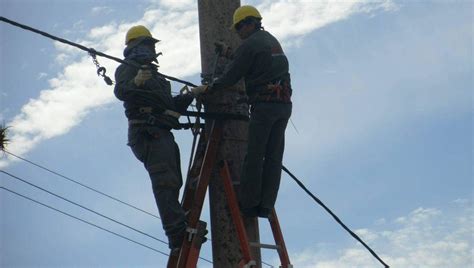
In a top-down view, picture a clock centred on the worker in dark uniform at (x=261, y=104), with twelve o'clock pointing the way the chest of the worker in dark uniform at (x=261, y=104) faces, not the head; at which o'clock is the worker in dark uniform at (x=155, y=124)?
the worker in dark uniform at (x=155, y=124) is roughly at 11 o'clock from the worker in dark uniform at (x=261, y=104).

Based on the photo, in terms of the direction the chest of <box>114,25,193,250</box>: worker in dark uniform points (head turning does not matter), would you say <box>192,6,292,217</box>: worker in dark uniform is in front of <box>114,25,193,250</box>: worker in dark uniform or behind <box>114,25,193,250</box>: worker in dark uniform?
in front

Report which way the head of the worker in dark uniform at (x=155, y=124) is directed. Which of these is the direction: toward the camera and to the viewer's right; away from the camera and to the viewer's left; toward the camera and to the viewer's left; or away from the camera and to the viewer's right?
toward the camera and to the viewer's right

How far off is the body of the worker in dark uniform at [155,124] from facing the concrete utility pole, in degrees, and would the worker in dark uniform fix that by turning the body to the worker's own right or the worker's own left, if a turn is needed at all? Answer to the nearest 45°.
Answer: approximately 45° to the worker's own left

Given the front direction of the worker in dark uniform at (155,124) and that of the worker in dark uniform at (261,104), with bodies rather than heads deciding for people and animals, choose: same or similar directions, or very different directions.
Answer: very different directions

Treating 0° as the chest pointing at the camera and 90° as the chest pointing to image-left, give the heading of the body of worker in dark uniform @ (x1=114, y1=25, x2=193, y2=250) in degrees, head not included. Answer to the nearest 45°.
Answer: approximately 315°

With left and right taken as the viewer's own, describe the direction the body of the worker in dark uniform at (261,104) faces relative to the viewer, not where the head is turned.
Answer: facing away from the viewer and to the left of the viewer
